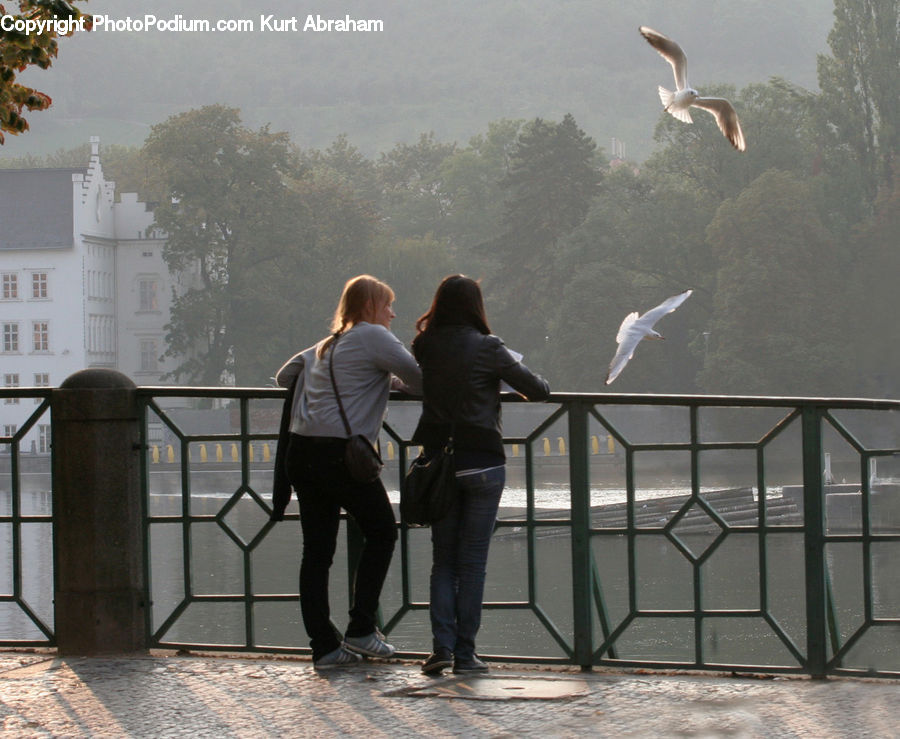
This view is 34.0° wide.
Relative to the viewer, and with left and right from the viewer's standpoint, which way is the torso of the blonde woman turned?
facing away from the viewer and to the right of the viewer

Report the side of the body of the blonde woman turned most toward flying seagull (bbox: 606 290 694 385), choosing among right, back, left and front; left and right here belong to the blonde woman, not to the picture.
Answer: front

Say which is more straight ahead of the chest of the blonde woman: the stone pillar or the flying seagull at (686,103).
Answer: the flying seagull

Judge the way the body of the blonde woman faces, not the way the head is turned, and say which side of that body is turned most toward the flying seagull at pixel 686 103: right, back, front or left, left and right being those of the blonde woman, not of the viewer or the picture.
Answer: front

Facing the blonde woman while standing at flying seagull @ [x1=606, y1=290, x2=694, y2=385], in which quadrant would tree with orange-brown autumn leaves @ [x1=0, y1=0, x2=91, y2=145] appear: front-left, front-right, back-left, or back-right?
front-right

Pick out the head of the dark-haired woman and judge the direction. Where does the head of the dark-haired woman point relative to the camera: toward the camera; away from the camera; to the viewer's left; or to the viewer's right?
away from the camera

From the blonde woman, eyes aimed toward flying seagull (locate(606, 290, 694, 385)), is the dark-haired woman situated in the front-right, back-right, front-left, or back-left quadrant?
front-right

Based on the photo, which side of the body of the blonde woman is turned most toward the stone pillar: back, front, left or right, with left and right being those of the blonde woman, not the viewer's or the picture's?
left
